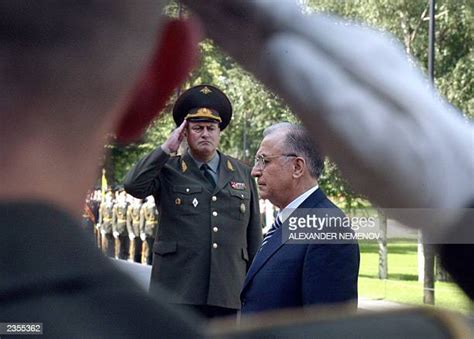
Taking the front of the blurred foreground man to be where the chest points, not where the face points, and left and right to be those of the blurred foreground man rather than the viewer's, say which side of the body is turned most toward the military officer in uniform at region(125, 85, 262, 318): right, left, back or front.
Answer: front

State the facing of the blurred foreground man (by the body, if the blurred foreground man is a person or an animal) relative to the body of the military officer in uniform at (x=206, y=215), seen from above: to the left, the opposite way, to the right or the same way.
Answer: the opposite way

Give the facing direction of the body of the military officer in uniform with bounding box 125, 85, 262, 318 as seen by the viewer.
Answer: toward the camera

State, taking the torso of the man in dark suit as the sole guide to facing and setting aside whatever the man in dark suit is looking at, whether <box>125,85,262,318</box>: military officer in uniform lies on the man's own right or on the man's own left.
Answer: on the man's own right

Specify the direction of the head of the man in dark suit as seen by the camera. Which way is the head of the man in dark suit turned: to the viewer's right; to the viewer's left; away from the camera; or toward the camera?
to the viewer's left

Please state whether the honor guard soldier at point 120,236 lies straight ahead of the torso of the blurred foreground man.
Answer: yes

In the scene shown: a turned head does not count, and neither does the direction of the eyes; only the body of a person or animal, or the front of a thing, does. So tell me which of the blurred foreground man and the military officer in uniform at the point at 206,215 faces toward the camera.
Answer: the military officer in uniform

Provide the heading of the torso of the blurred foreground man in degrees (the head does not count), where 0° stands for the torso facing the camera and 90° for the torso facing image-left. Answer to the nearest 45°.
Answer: approximately 180°

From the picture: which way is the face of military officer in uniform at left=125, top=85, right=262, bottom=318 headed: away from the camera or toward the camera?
toward the camera

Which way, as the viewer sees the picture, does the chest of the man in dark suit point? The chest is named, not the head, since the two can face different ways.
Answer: to the viewer's left

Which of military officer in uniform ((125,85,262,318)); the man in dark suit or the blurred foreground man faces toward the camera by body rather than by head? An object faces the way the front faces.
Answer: the military officer in uniform
